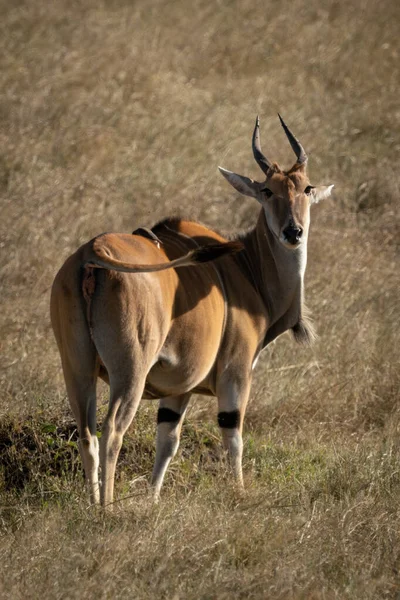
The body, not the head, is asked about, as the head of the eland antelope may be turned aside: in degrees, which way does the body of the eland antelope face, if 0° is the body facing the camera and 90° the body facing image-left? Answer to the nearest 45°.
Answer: approximately 225°
